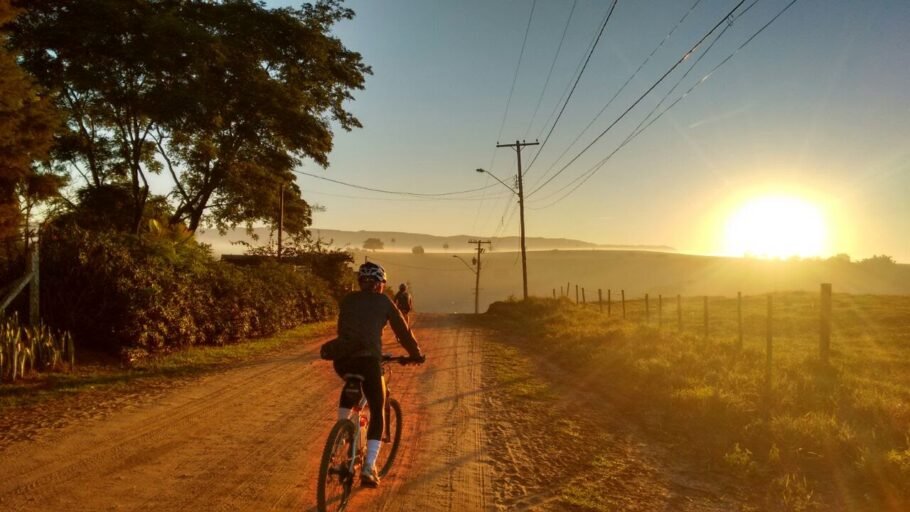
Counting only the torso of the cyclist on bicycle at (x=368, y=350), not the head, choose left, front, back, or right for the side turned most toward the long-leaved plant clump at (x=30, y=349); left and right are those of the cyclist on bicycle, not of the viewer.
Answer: left

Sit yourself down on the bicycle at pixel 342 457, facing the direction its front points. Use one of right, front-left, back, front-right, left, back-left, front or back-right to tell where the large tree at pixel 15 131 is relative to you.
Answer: left

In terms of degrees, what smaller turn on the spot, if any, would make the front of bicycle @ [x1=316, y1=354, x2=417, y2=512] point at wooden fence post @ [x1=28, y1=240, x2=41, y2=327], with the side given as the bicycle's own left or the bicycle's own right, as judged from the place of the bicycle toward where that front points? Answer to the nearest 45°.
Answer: approximately 90° to the bicycle's own left

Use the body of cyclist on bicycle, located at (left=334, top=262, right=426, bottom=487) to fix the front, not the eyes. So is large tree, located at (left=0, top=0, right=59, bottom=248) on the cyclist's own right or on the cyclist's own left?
on the cyclist's own left

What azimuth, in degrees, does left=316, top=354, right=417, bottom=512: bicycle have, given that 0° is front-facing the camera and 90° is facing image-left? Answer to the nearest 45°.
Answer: approximately 225°

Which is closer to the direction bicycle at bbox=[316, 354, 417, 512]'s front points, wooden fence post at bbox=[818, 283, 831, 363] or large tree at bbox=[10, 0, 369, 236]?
the wooden fence post

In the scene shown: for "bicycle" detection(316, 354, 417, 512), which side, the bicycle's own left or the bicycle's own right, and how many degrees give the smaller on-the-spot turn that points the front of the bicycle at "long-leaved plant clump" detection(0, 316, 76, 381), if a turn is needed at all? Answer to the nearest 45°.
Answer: approximately 90° to the bicycle's own left

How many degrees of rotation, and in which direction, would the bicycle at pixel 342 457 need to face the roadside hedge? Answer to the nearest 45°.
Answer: approximately 90° to its left

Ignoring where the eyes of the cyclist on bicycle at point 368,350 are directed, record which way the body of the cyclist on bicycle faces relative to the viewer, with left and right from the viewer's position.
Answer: facing away from the viewer and to the right of the viewer

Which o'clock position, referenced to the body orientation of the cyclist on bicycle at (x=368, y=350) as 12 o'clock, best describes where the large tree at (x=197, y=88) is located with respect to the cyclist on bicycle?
The large tree is roughly at 10 o'clock from the cyclist on bicycle.
